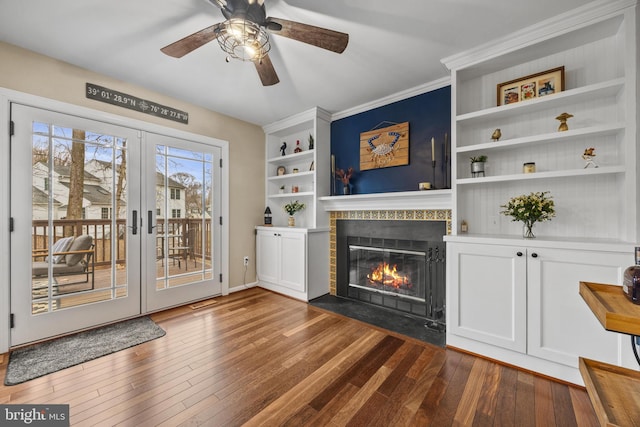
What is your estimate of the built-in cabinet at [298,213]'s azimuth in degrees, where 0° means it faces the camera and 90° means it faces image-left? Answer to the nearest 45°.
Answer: approximately 45°

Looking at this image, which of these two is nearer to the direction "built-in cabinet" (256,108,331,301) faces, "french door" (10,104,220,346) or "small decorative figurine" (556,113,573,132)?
the french door

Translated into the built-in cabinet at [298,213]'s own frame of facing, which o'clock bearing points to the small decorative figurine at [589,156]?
The small decorative figurine is roughly at 9 o'clock from the built-in cabinet.
